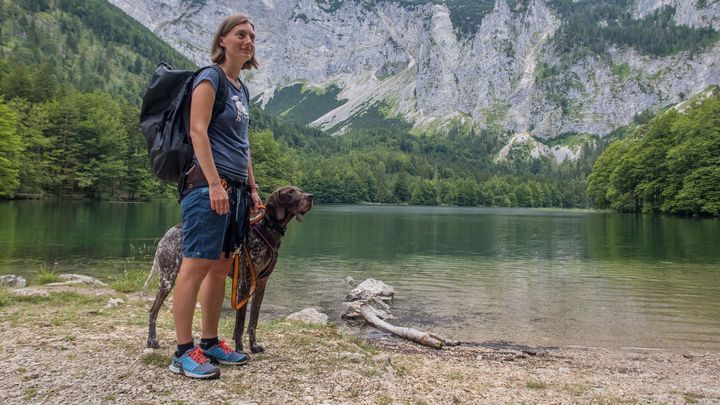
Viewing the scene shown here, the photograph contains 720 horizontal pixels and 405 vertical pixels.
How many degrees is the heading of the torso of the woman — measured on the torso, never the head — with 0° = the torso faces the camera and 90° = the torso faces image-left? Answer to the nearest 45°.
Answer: approximately 315°

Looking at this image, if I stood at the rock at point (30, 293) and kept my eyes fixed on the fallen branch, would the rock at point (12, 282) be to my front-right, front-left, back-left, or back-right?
back-left

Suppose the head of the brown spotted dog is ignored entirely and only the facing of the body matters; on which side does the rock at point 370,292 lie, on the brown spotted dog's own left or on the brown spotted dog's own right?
on the brown spotted dog's own left

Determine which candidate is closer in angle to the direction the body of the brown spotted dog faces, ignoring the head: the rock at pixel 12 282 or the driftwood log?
the driftwood log

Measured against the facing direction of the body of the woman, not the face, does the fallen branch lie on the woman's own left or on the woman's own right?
on the woman's own left

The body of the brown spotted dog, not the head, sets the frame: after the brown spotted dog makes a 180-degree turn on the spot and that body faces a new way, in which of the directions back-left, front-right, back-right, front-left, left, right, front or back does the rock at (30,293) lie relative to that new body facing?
front-right

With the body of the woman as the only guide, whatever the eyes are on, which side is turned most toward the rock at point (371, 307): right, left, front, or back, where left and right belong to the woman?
left

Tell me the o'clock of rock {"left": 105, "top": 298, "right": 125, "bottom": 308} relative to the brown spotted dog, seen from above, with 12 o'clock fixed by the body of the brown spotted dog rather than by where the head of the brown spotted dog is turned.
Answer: The rock is roughly at 8 o'clock from the brown spotted dog.

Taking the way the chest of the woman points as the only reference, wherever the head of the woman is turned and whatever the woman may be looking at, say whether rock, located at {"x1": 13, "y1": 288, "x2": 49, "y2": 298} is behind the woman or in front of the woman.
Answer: behind

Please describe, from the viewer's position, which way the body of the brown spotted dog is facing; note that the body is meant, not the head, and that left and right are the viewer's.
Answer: facing to the right of the viewer

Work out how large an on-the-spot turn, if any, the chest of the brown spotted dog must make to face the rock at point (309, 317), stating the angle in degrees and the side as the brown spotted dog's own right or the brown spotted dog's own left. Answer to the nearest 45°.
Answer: approximately 90° to the brown spotted dog's own left

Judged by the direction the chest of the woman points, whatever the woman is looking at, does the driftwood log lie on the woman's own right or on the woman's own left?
on the woman's own left
